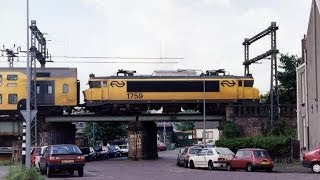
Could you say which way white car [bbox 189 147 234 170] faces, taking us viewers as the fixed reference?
facing away from the viewer and to the left of the viewer

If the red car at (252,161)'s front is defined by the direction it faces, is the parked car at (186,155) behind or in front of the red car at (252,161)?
in front

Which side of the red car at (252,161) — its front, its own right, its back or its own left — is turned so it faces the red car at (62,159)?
left

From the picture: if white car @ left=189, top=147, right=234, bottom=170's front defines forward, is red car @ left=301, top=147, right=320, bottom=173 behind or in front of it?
behind

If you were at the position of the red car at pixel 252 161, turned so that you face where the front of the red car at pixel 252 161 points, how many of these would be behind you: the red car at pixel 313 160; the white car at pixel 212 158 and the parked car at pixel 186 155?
1

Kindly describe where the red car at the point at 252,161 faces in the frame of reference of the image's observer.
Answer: facing away from the viewer and to the left of the viewer
